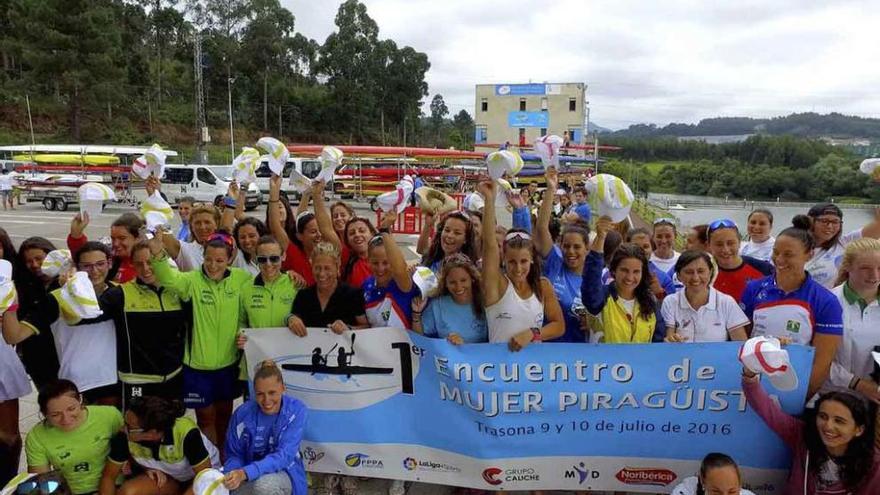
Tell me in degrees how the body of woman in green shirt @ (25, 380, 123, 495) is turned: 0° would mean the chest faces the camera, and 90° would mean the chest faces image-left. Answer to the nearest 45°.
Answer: approximately 0°

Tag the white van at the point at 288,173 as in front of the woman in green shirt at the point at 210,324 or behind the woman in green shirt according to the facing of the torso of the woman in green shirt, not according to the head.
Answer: behind

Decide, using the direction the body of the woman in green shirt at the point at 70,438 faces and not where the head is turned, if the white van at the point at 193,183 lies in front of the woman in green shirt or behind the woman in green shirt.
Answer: behind

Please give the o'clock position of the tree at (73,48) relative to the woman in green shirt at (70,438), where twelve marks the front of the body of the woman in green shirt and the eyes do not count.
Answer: The tree is roughly at 6 o'clock from the woman in green shirt.

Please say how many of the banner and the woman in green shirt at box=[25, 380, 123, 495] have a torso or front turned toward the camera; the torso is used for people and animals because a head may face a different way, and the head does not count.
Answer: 2

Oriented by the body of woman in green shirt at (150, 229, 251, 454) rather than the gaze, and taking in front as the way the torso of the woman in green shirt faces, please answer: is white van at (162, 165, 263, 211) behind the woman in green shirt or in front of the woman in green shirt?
behind

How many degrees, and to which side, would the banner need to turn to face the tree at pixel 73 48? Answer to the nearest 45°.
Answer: approximately 135° to its right
